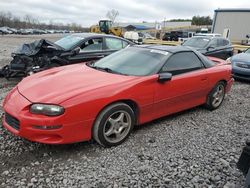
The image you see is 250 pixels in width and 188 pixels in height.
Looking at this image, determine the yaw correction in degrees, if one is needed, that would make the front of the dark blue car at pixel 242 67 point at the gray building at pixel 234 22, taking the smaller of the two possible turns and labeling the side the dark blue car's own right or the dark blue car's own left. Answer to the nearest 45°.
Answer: approximately 135° to the dark blue car's own right

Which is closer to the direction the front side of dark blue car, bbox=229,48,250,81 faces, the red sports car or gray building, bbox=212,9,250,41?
the red sports car

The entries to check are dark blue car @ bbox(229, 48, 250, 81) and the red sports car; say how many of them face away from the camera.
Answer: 0

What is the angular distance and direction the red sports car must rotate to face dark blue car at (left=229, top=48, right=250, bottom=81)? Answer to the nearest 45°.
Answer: approximately 180°

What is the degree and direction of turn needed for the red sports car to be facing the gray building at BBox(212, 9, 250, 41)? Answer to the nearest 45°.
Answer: approximately 180°

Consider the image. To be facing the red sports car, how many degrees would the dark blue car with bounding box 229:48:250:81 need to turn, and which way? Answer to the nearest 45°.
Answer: approximately 45° to its left

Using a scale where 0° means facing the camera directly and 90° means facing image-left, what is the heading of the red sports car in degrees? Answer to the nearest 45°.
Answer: approximately 45°

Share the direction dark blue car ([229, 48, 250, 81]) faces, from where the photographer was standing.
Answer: facing the viewer and to the left of the viewer
